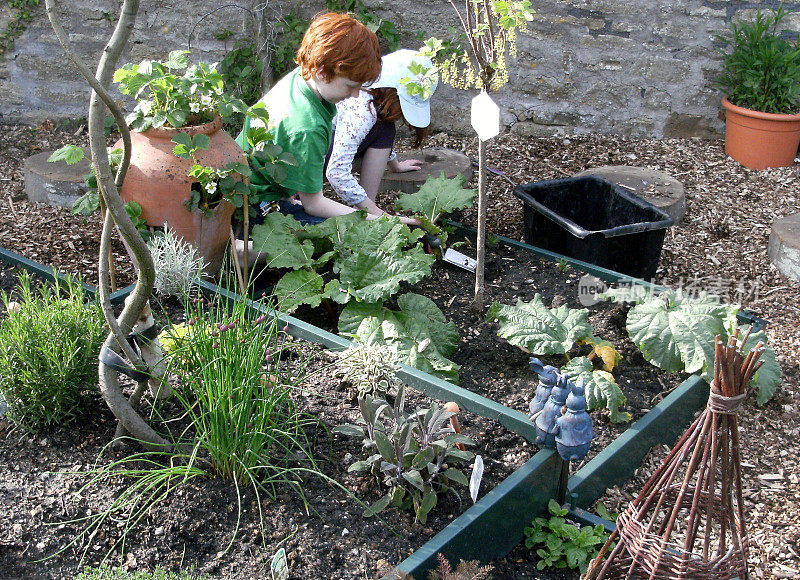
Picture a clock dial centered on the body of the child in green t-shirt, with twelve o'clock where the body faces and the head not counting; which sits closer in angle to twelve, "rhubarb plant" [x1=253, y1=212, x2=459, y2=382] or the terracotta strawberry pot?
the rhubarb plant

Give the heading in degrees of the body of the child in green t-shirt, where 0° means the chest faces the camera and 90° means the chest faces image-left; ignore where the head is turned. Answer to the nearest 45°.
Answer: approximately 270°

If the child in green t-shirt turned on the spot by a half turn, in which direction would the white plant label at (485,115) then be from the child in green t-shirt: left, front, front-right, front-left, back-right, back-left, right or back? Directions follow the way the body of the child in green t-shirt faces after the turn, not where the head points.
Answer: back-left

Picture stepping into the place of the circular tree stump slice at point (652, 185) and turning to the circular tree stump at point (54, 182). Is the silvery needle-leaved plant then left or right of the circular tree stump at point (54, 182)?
left

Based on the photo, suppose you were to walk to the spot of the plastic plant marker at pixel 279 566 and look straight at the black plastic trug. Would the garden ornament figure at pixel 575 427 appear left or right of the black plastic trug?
right

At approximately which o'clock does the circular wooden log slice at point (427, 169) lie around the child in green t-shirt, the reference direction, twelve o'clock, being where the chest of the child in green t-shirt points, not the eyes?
The circular wooden log slice is roughly at 10 o'clock from the child in green t-shirt.

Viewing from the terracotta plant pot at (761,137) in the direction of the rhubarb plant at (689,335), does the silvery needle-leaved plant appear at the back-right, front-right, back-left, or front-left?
front-right

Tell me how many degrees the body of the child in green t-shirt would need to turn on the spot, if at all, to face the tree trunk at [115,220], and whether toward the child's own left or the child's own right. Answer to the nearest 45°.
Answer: approximately 90° to the child's own right

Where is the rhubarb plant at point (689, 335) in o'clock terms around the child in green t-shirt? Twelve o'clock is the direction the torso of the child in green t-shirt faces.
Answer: The rhubarb plant is roughly at 1 o'clock from the child in green t-shirt.

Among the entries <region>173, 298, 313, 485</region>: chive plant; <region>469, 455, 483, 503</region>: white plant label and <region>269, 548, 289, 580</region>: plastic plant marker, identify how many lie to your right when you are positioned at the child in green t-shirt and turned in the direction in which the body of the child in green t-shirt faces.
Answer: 3

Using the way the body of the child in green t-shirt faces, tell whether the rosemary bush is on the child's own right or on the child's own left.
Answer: on the child's own right

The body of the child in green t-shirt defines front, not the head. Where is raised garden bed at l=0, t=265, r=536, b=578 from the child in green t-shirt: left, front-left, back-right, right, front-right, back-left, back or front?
right

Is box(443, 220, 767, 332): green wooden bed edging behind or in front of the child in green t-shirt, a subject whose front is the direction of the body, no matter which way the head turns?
in front

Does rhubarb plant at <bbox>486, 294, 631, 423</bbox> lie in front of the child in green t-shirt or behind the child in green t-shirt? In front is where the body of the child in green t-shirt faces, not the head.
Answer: in front

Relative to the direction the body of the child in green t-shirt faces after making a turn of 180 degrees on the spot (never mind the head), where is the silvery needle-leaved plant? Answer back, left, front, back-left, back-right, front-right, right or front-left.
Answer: front-left
